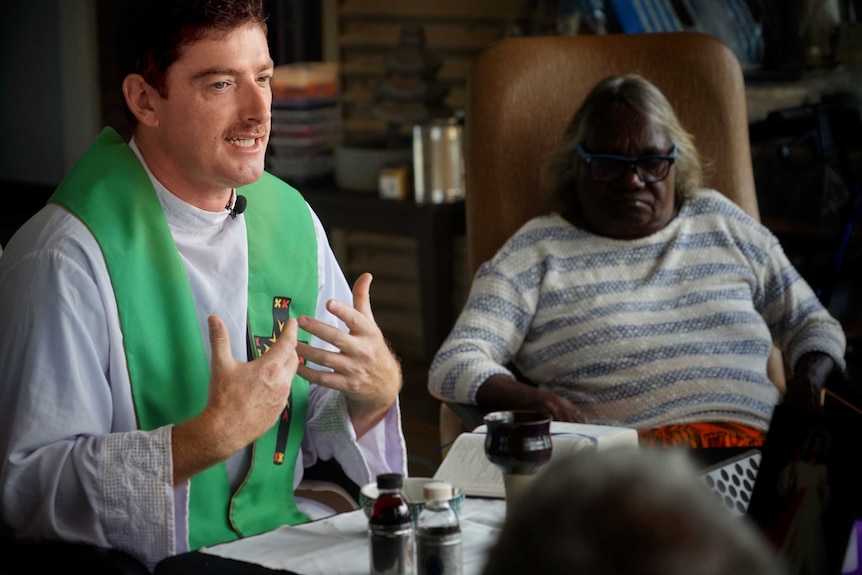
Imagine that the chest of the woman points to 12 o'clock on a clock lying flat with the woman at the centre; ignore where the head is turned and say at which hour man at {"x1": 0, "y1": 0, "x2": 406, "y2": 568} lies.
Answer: The man is roughly at 1 o'clock from the woman.

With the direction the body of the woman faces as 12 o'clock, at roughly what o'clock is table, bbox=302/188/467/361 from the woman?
The table is roughly at 5 o'clock from the woman.

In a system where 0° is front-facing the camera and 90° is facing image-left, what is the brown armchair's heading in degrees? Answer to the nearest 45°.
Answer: approximately 0°

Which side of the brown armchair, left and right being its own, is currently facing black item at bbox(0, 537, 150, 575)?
front

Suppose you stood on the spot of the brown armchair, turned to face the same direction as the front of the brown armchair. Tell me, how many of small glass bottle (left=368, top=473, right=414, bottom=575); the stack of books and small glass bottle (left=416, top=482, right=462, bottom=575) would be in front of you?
2

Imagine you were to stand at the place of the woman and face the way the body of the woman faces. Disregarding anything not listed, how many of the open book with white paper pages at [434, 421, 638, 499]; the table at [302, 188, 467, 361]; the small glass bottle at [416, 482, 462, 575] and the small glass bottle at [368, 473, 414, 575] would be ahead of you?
3

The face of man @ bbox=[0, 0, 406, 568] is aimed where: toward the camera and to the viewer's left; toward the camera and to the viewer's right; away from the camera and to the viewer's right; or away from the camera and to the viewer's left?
toward the camera and to the viewer's right

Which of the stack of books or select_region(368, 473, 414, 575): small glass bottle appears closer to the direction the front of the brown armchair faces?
the small glass bottle

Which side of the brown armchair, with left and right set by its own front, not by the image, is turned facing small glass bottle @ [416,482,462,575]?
front

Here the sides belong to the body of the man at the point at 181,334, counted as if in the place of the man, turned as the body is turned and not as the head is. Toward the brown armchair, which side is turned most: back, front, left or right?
left

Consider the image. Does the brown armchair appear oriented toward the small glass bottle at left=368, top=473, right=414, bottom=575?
yes

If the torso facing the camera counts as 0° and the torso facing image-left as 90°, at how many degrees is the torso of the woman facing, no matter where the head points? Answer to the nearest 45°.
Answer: approximately 0°

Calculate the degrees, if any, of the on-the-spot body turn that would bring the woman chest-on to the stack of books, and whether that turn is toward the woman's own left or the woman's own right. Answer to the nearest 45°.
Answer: approximately 135° to the woman's own right

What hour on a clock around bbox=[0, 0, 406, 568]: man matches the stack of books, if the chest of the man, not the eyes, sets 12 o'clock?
The stack of books is roughly at 8 o'clock from the man.

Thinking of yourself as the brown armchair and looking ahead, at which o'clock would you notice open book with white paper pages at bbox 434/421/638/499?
The open book with white paper pages is roughly at 12 o'clock from the brown armchair.
